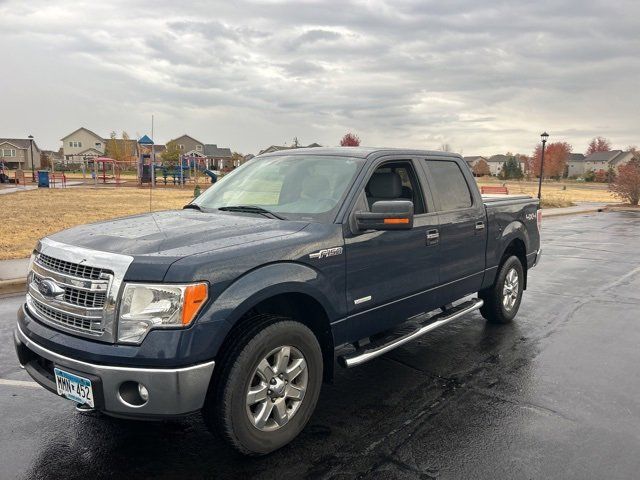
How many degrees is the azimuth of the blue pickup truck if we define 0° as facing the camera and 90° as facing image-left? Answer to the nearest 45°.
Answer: approximately 45°

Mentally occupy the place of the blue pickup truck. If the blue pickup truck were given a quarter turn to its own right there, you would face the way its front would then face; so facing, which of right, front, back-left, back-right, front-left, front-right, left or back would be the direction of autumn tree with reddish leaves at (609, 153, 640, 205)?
right

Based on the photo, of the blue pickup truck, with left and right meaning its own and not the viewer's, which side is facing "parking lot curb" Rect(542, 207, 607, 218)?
back
